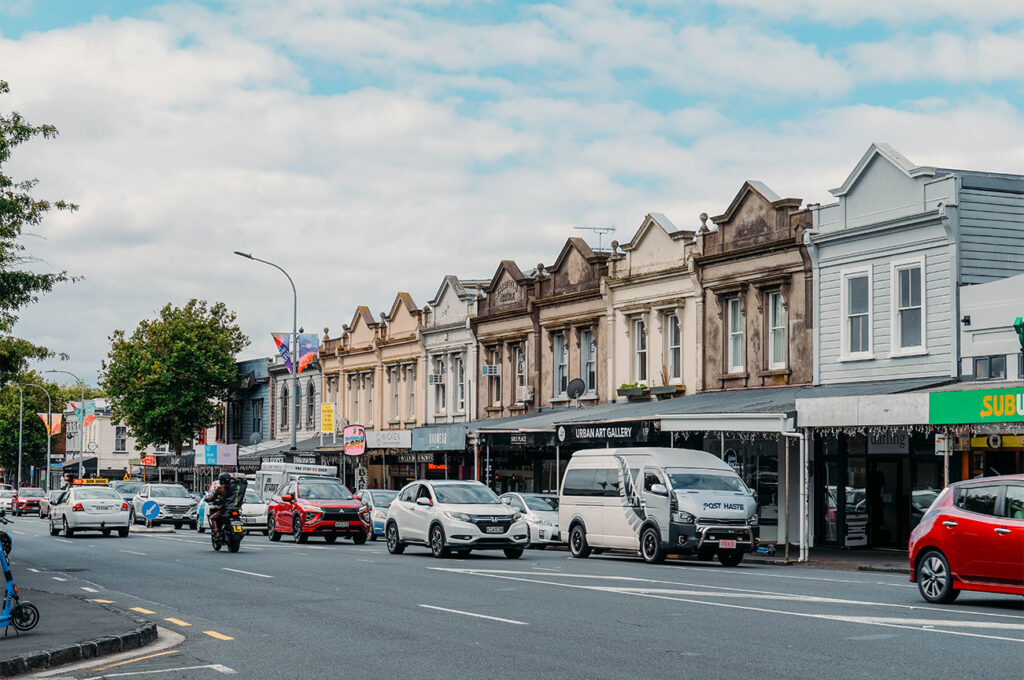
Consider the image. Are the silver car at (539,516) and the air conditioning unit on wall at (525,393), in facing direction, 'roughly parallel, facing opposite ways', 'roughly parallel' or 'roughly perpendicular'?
roughly perpendicular

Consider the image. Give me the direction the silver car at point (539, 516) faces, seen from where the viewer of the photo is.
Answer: facing the viewer and to the right of the viewer

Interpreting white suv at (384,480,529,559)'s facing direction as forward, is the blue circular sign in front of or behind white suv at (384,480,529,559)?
behind

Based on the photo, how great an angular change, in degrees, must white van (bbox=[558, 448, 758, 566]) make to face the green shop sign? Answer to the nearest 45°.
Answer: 0° — it already faces it

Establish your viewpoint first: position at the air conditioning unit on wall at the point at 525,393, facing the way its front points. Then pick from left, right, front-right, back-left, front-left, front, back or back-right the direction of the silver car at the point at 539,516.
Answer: front-left

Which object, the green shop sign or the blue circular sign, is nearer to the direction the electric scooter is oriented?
the green shop sign

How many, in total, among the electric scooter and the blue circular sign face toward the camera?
1

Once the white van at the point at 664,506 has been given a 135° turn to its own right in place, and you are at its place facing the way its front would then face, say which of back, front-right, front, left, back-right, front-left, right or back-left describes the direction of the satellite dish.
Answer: right

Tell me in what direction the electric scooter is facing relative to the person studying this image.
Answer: facing to the right of the viewer

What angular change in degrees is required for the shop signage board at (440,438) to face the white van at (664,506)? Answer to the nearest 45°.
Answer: approximately 45° to its left

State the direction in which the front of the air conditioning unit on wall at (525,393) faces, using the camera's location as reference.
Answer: facing the viewer and to the left of the viewer
